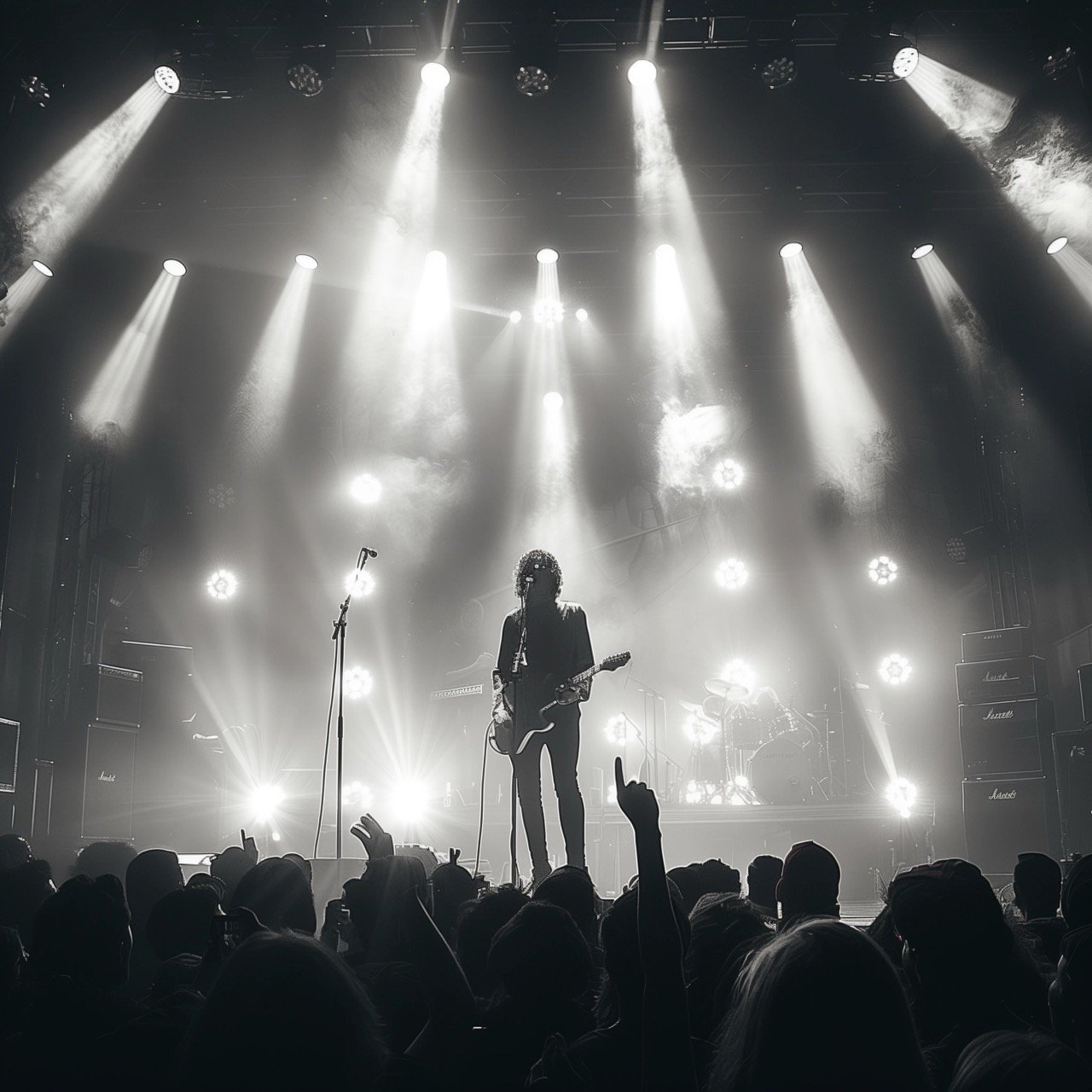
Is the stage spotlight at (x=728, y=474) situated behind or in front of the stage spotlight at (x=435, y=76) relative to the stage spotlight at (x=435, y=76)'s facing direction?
behind

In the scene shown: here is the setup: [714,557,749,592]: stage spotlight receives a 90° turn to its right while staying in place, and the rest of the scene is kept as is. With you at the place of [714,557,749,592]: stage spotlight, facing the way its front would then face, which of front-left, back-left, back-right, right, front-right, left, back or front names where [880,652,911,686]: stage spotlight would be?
back

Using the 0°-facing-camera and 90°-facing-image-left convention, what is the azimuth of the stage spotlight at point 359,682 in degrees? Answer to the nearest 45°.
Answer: approximately 0°

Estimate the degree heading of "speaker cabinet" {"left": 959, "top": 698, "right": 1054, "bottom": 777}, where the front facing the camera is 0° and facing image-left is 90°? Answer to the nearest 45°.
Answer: approximately 0°

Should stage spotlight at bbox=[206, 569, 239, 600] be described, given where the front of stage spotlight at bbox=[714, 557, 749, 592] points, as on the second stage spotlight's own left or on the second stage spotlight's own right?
on the second stage spotlight's own right
